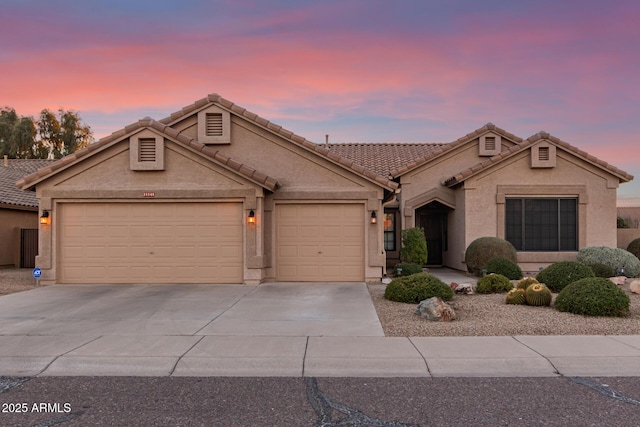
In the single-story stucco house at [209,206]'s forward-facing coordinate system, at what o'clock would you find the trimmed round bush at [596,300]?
The trimmed round bush is roughly at 10 o'clock from the single-story stucco house.

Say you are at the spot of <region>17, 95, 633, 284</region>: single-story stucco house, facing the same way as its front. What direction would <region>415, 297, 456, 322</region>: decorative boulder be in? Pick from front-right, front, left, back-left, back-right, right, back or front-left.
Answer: front-left

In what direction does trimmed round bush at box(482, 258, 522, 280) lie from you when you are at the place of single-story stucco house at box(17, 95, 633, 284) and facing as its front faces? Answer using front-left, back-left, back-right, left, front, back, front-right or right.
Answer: left

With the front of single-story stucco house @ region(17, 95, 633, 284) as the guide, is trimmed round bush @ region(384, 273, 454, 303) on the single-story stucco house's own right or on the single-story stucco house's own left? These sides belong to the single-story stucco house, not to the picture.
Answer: on the single-story stucco house's own left

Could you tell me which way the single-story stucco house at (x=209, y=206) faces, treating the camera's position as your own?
facing the viewer

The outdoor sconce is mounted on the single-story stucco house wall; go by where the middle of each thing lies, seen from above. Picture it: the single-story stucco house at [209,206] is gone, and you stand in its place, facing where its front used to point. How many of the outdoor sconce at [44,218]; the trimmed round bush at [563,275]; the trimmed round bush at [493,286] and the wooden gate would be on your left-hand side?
2

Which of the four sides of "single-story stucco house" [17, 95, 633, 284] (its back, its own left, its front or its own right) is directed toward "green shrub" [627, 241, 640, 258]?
left

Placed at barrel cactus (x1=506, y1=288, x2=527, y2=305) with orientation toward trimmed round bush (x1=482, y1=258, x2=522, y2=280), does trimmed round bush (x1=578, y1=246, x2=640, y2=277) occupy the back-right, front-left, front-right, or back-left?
front-right

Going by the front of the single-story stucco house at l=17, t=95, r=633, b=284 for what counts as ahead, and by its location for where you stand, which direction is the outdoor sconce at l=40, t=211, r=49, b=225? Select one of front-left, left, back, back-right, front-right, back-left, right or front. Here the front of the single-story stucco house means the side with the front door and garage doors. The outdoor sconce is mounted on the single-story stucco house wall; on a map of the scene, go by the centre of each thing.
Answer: right

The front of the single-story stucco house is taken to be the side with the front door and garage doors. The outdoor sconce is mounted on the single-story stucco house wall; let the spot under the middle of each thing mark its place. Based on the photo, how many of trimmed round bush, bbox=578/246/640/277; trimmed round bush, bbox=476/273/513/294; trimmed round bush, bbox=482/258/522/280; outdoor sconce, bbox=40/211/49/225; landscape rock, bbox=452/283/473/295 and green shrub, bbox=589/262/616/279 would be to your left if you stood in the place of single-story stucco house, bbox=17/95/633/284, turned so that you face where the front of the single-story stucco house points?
5

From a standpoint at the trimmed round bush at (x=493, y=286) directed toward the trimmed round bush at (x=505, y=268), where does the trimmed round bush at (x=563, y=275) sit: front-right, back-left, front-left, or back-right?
front-right

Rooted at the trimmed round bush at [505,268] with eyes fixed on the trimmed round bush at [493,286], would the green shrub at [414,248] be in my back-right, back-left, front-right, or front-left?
back-right

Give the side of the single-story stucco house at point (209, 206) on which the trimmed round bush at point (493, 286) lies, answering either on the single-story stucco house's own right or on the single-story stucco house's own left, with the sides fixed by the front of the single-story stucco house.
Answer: on the single-story stucco house's own left

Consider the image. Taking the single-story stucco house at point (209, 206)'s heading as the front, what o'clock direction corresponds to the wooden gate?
The wooden gate is roughly at 4 o'clock from the single-story stucco house.

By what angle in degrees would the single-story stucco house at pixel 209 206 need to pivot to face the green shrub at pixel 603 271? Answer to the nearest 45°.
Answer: approximately 90° to its left

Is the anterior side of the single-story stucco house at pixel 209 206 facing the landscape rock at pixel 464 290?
no

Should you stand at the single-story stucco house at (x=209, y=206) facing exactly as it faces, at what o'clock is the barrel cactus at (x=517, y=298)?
The barrel cactus is roughly at 10 o'clock from the single-story stucco house.
